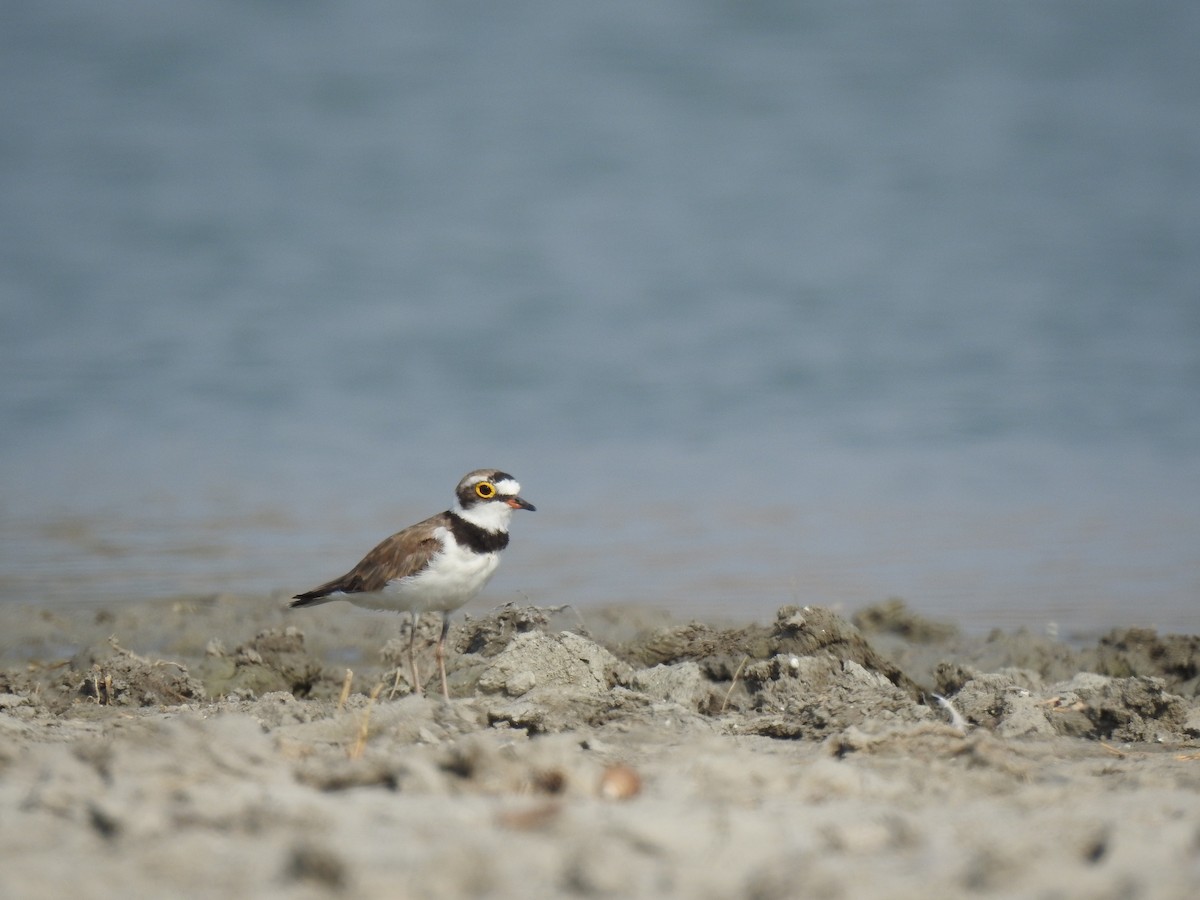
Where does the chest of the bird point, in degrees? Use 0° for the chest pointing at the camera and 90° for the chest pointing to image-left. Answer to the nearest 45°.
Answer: approximately 270°

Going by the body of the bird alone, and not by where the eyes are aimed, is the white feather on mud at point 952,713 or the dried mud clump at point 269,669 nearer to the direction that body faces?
the white feather on mud

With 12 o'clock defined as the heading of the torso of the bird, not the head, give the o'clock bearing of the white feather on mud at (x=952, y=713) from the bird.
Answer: The white feather on mud is roughly at 1 o'clock from the bird.

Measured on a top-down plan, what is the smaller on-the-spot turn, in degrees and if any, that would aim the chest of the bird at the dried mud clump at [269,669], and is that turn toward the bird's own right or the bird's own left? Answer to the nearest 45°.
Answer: approximately 180°

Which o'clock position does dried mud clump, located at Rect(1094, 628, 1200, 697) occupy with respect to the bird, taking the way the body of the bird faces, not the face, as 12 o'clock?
The dried mud clump is roughly at 12 o'clock from the bird.

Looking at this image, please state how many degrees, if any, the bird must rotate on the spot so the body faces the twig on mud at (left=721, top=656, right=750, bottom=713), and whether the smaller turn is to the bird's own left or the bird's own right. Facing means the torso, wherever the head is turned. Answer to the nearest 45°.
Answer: approximately 45° to the bird's own right

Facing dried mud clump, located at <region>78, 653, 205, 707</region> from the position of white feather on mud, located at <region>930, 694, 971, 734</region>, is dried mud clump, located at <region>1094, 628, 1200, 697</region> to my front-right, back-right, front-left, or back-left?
back-right

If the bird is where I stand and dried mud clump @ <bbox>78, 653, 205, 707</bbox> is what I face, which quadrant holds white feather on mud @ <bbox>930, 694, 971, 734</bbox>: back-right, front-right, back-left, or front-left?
back-left
